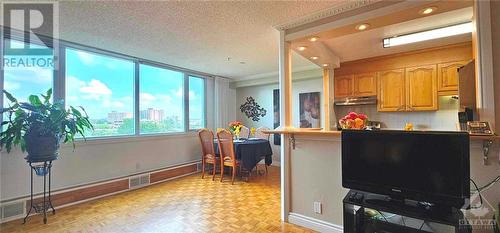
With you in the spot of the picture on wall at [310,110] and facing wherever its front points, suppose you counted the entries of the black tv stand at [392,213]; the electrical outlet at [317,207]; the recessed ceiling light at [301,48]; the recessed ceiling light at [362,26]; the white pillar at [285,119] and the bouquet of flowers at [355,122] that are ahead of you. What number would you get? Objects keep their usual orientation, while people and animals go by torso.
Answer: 6

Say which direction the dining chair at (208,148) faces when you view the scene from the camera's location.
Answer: facing away from the viewer and to the right of the viewer

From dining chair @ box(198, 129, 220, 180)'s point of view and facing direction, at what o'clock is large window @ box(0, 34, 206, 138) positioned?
The large window is roughly at 7 o'clock from the dining chair.

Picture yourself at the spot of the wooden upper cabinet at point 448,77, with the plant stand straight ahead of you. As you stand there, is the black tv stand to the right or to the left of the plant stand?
left

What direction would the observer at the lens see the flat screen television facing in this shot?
facing the viewer and to the left of the viewer

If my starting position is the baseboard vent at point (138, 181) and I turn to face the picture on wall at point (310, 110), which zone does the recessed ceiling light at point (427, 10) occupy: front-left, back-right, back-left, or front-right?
front-right

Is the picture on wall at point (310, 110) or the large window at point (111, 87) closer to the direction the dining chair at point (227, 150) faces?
the picture on wall

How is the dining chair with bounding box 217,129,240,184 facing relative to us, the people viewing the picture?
facing away from the viewer and to the right of the viewer

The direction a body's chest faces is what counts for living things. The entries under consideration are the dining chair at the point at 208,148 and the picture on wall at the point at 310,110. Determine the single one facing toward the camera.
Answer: the picture on wall

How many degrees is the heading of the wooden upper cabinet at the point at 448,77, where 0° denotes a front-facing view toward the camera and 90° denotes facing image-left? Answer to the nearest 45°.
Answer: approximately 45°

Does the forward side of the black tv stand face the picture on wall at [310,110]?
no

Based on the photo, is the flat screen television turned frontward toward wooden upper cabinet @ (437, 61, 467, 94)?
no

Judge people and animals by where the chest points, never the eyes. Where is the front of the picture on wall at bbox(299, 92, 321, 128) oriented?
toward the camera

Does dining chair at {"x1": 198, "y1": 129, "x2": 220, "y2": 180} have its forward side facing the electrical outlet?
no

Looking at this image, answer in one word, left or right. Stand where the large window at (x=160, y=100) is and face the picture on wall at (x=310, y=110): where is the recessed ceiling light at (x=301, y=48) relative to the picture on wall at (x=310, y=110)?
right

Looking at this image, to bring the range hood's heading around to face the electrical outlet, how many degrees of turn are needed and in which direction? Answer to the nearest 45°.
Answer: approximately 45° to its left

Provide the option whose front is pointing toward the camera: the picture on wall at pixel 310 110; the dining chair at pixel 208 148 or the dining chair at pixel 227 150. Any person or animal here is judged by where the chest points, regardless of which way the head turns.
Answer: the picture on wall

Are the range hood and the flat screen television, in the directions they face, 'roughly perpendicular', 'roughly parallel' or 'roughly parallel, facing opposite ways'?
roughly parallel
